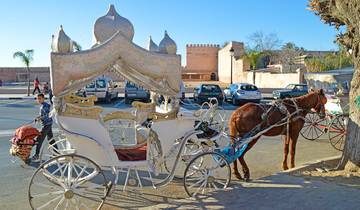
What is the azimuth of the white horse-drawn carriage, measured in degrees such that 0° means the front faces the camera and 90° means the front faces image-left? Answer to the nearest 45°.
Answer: approximately 270°

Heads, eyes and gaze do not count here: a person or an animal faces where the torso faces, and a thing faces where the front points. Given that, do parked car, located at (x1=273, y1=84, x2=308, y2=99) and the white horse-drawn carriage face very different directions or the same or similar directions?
very different directions

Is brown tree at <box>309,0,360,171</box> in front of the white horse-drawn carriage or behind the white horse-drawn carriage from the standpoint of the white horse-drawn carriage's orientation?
in front

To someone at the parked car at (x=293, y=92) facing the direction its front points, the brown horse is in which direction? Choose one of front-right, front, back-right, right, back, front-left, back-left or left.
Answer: front-left

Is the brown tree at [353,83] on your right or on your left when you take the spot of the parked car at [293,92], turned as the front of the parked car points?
on your left

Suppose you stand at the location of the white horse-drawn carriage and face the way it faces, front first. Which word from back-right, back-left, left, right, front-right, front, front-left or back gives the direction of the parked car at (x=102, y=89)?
left

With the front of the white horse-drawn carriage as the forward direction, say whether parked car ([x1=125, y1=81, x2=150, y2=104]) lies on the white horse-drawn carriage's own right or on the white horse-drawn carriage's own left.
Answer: on the white horse-drawn carriage's own left

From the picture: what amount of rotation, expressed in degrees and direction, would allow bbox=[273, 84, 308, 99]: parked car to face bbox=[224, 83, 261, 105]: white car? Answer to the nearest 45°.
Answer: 0° — it already faces it

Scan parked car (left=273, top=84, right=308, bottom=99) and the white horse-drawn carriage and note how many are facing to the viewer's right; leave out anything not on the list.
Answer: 1

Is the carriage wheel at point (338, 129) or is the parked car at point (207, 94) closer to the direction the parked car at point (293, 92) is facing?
the parked car

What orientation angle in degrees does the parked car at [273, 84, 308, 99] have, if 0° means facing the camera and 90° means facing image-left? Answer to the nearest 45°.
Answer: approximately 45°

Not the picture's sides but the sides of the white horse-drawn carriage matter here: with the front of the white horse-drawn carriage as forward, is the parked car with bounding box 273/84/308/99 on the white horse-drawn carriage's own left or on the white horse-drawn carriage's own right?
on the white horse-drawn carriage's own left

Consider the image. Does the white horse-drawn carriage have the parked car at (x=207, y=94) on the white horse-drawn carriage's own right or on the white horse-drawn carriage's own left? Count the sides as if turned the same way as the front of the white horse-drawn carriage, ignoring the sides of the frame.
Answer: on the white horse-drawn carriage's own left
